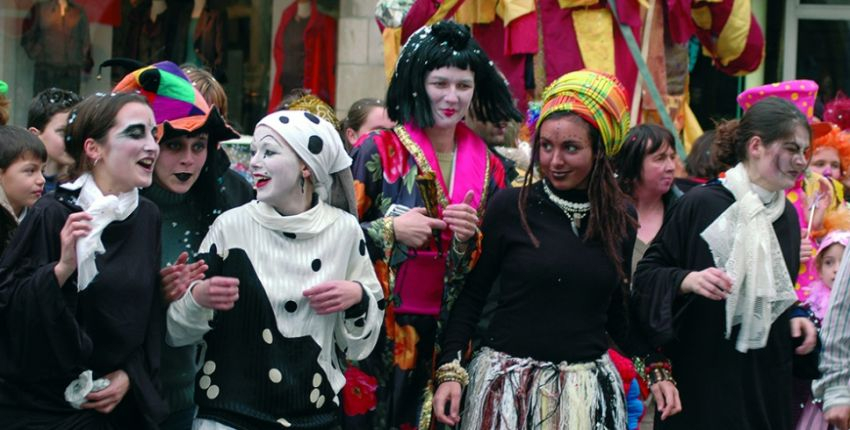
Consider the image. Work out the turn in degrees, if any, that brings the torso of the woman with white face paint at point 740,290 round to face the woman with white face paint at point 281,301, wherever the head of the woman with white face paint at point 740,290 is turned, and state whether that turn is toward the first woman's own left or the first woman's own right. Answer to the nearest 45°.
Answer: approximately 90° to the first woman's own right

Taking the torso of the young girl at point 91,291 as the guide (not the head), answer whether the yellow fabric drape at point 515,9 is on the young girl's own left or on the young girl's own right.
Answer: on the young girl's own left

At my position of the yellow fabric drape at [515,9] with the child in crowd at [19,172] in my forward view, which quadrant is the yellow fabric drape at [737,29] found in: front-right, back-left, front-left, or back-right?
back-left

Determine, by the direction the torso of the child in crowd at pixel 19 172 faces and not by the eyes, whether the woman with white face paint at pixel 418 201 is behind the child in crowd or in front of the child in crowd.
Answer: in front

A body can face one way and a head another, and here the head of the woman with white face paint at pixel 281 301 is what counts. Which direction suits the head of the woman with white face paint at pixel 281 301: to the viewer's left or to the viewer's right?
to the viewer's left
